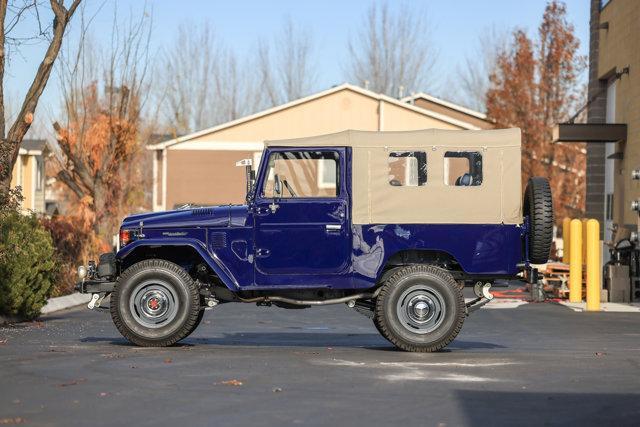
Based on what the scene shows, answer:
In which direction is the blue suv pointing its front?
to the viewer's left

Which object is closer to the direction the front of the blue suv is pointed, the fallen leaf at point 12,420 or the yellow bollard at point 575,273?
the fallen leaf

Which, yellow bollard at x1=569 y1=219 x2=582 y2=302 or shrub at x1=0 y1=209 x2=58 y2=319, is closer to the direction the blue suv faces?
the shrub

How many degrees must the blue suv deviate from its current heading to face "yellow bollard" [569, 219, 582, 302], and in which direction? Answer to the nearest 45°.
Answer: approximately 135° to its right

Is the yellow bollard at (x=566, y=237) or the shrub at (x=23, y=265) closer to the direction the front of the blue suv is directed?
the shrub

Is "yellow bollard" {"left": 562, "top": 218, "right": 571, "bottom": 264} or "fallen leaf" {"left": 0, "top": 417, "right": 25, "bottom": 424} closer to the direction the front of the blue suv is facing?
the fallen leaf

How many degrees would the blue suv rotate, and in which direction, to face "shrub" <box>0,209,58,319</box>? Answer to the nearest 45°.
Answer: approximately 45° to its right

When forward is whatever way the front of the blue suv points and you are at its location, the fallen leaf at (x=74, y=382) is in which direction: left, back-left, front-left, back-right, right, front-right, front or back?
front-left

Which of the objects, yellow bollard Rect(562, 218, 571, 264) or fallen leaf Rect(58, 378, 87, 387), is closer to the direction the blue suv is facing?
the fallen leaf
